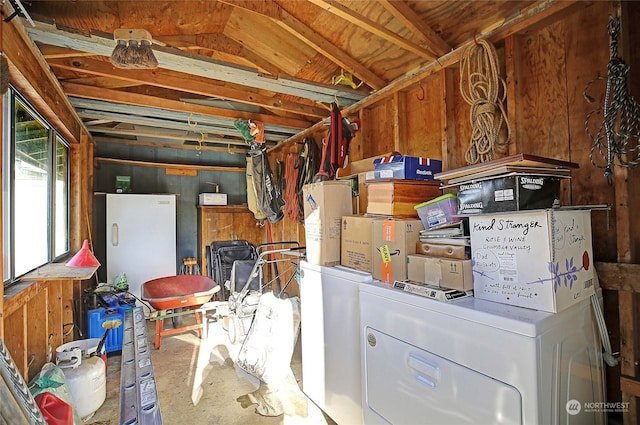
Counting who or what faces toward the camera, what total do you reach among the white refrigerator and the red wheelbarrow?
1

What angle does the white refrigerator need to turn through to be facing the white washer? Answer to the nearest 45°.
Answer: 0° — it already faces it

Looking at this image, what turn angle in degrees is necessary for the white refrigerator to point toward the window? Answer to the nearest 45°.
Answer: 0° — it already faces it

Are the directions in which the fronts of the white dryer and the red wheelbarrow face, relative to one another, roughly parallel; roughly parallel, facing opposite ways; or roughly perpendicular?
roughly perpendicular

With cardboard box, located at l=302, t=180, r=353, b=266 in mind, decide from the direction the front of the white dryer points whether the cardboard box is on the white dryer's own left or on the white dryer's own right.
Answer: on the white dryer's own right

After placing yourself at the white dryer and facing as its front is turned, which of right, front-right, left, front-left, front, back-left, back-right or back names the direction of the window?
front-right

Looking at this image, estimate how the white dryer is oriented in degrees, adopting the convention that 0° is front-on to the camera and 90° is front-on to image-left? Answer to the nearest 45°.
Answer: approximately 45°
